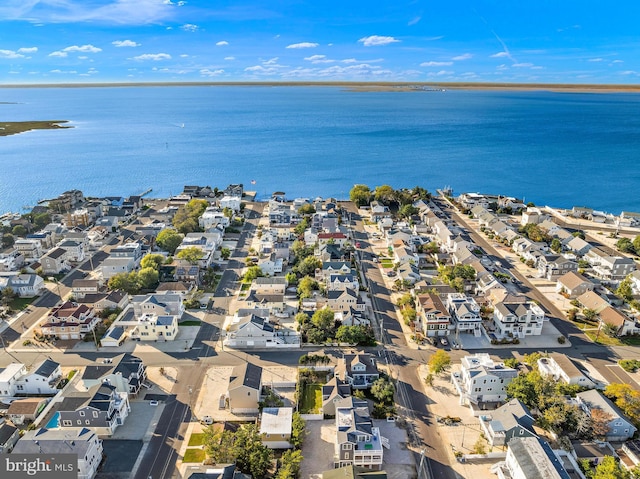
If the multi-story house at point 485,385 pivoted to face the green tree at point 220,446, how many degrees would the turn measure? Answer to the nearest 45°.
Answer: approximately 45° to its left

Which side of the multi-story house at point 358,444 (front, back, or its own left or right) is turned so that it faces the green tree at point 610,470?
left

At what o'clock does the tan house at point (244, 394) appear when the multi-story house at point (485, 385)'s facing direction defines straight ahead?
The tan house is roughly at 11 o'clock from the multi-story house.

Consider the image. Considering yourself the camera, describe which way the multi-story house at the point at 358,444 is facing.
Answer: facing the viewer

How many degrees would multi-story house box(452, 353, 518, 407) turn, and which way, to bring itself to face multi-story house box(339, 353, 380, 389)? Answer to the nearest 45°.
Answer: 0° — it already faces it

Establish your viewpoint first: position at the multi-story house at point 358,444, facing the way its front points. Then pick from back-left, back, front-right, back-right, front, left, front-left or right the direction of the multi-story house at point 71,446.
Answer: right

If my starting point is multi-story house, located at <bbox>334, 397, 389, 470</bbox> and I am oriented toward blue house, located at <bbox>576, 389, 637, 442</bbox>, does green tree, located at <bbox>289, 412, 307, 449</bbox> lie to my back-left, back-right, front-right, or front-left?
back-left

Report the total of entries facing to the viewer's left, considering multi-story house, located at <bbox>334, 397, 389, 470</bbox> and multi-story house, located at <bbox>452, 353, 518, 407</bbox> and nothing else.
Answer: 1

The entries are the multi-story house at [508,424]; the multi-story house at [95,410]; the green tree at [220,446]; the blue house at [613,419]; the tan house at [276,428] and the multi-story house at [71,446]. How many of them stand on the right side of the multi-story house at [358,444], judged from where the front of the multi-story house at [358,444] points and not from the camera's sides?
4

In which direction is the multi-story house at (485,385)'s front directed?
to the viewer's left

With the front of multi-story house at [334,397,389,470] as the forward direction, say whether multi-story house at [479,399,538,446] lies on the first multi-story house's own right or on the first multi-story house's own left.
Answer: on the first multi-story house's own left
